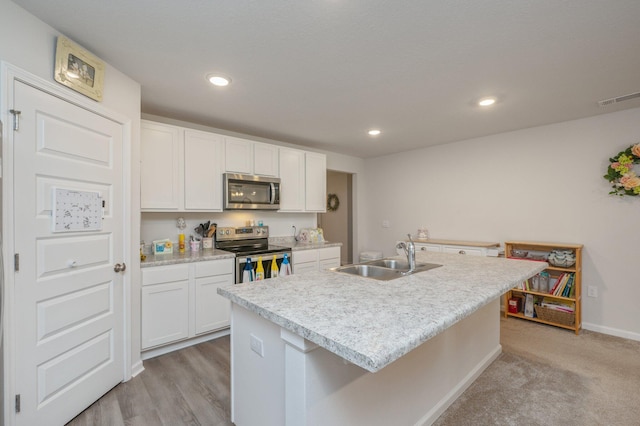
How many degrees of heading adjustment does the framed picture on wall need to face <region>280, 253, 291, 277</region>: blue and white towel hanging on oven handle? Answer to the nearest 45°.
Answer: approximately 45° to its left

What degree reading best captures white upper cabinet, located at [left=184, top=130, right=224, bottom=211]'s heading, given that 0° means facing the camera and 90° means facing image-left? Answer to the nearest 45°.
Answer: approximately 315°

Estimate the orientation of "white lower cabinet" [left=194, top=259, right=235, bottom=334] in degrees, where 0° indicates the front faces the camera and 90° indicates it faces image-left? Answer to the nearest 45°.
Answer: approximately 315°
